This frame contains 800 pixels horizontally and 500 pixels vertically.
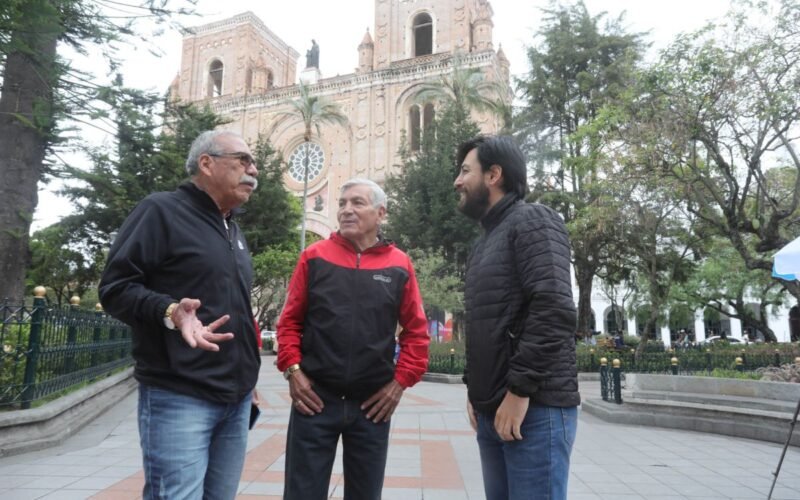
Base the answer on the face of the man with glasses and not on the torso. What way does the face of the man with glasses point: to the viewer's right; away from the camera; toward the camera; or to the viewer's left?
to the viewer's right

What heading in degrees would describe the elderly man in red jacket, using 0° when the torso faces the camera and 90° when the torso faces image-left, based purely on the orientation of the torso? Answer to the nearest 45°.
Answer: approximately 0°

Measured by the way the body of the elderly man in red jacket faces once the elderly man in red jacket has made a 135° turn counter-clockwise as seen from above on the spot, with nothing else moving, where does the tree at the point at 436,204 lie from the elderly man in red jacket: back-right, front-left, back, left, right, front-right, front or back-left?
front-left

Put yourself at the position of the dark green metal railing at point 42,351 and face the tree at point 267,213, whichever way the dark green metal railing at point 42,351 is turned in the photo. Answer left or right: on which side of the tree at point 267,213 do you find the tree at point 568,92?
right

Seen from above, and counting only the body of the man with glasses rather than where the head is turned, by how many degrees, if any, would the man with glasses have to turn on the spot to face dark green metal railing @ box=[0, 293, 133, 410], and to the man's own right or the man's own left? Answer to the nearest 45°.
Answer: approximately 135° to the man's own left

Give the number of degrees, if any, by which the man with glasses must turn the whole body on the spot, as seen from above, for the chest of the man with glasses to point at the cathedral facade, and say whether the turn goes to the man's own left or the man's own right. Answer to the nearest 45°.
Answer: approximately 135° to the man's own left

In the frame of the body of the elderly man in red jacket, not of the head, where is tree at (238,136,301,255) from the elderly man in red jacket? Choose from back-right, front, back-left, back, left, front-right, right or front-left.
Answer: back

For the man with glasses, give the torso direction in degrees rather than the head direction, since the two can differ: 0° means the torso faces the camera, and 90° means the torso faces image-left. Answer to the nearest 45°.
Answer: approximately 315°

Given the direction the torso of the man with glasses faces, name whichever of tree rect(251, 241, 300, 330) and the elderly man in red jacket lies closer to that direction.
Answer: the elderly man in red jacket

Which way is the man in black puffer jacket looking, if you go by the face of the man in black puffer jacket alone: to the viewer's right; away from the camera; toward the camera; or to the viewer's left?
to the viewer's left
